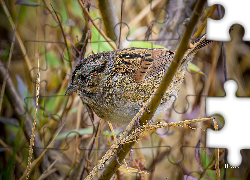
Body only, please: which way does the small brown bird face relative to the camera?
to the viewer's left
